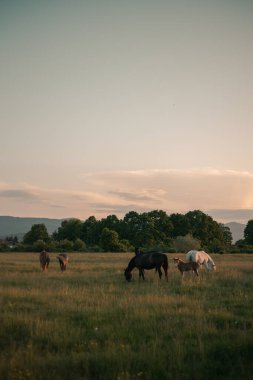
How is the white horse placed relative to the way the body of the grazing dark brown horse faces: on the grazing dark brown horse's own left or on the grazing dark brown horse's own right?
on the grazing dark brown horse's own right

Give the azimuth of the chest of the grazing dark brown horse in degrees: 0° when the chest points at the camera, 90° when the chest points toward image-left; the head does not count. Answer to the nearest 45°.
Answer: approximately 90°

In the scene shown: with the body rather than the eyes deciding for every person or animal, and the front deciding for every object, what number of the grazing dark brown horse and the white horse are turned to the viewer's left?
1

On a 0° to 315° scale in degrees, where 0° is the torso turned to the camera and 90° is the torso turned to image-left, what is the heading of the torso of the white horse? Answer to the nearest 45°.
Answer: approximately 270°

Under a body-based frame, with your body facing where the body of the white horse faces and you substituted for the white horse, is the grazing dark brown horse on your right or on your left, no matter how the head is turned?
on your right

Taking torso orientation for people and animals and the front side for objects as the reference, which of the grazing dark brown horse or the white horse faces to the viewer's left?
the grazing dark brown horse

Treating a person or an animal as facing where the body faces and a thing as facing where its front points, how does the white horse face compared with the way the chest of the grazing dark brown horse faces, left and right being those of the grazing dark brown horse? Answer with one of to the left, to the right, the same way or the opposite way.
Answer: the opposite way
